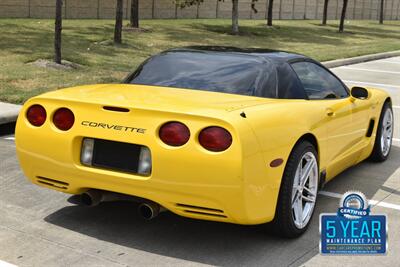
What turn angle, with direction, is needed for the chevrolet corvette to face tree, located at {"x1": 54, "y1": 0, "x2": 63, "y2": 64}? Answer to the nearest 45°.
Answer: approximately 45° to its left

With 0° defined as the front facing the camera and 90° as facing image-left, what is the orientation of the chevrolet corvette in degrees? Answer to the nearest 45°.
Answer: approximately 225°
